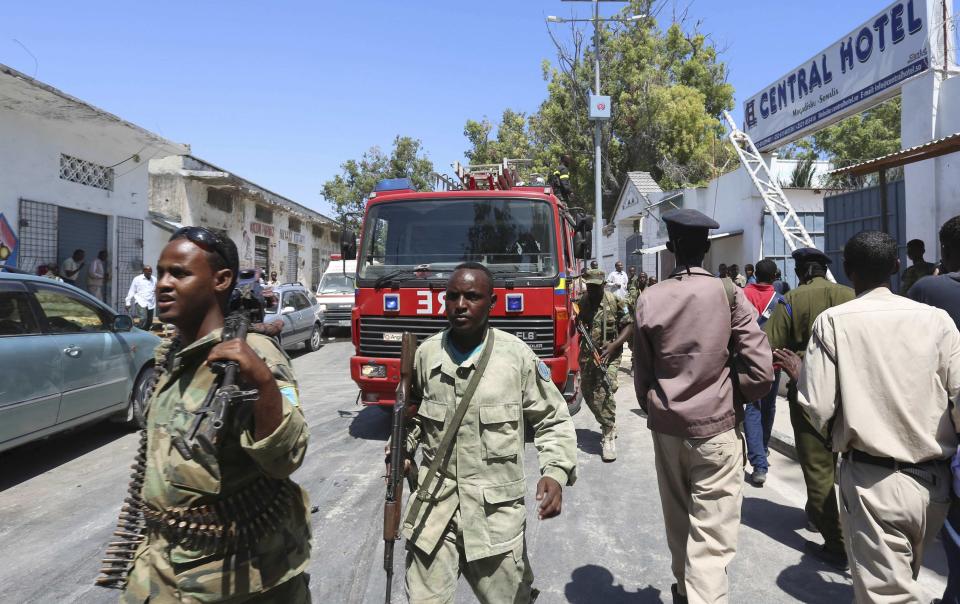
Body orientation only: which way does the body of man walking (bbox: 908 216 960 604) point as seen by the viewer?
away from the camera

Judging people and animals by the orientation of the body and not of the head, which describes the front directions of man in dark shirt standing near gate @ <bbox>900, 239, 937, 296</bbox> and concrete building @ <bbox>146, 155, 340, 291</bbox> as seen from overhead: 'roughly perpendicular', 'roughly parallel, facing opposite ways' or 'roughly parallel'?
roughly perpendicular

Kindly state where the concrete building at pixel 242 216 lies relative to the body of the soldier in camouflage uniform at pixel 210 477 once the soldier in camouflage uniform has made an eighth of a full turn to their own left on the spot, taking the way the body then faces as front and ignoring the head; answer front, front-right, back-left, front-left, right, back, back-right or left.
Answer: back

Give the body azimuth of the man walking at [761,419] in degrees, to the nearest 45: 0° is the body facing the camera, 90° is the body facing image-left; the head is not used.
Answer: approximately 180°

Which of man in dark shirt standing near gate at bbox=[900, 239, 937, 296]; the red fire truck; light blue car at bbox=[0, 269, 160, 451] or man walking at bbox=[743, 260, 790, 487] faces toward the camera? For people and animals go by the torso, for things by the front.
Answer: the red fire truck

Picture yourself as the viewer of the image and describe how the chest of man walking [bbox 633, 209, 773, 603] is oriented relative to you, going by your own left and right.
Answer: facing away from the viewer

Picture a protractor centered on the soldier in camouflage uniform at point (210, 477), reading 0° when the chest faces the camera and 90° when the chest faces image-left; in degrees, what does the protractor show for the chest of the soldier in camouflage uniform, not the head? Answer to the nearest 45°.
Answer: approximately 45°

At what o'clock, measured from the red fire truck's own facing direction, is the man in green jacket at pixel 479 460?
The man in green jacket is roughly at 12 o'clock from the red fire truck.
